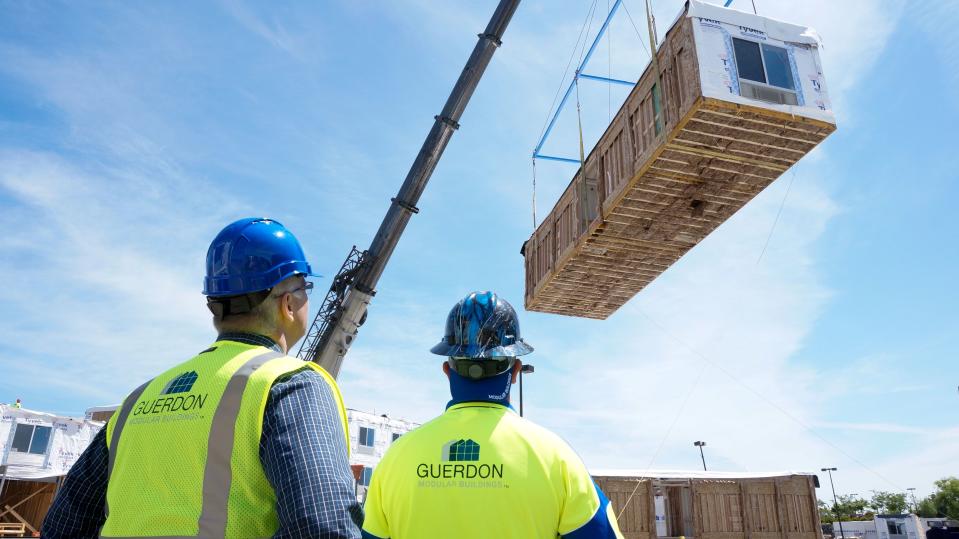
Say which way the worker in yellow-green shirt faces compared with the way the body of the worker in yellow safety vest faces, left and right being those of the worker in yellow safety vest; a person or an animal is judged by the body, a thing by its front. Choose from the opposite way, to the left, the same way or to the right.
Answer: the same way

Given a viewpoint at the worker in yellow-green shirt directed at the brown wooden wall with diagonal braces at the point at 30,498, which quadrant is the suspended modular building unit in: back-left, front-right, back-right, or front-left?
front-right

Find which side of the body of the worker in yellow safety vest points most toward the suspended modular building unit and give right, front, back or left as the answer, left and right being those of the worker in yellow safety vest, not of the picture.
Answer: front

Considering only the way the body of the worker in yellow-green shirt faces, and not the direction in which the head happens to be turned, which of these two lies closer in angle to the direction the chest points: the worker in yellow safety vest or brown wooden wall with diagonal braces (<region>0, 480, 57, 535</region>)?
the brown wooden wall with diagonal braces

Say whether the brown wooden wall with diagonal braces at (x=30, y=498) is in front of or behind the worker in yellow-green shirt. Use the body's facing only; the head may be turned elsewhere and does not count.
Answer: in front

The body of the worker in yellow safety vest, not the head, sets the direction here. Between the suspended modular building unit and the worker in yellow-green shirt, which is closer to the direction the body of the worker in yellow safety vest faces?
the suspended modular building unit

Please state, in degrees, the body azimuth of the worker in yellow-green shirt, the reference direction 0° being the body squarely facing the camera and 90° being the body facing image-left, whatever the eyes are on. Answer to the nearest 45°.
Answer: approximately 180°

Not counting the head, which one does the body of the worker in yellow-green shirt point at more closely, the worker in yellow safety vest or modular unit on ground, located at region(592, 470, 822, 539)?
the modular unit on ground

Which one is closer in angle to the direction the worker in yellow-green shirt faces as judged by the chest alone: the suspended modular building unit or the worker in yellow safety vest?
the suspended modular building unit

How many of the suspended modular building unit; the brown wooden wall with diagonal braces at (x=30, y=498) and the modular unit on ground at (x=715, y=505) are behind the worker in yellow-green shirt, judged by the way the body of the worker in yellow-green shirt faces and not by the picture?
0

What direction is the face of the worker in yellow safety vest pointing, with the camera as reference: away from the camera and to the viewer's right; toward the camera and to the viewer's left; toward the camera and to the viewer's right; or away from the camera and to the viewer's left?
away from the camera and to the viewer's right

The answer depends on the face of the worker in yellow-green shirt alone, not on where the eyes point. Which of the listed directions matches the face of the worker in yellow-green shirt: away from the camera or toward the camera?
away from the camera

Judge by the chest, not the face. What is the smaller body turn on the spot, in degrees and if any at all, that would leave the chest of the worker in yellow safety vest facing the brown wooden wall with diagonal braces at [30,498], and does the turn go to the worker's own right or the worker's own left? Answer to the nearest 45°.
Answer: approximately 45° to the worker's own left

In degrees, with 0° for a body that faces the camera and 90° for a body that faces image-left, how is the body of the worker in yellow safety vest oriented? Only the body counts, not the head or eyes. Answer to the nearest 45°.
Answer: approximately 225°

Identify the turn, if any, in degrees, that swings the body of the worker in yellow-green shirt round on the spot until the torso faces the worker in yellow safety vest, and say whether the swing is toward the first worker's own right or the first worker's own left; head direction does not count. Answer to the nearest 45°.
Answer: approximately 135° to the first worker's own left

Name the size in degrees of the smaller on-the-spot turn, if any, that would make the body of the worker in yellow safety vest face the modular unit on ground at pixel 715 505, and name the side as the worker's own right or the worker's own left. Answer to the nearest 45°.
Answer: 0° — they already face it

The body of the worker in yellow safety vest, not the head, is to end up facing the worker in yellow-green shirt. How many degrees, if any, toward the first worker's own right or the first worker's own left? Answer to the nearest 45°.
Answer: approximately 45° to the first worker's own right

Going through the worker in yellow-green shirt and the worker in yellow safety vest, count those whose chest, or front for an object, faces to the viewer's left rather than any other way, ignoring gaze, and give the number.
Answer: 0

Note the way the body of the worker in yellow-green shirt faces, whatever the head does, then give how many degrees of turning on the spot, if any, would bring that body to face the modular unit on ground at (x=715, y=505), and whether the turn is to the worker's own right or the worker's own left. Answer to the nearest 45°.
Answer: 0° — they already face it
